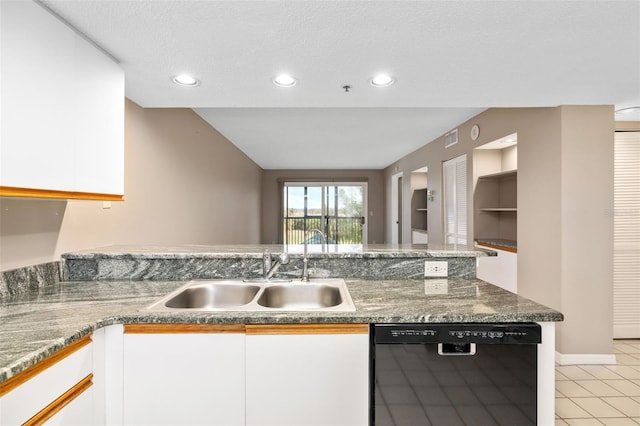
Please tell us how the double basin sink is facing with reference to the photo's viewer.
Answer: facing the viewer

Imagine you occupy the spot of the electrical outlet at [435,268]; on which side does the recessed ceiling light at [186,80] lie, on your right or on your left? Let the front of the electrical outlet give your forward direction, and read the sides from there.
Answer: on your right

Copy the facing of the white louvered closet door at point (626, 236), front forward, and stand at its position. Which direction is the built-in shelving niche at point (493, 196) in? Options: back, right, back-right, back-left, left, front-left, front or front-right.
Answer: right

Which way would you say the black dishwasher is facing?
toward the camera
